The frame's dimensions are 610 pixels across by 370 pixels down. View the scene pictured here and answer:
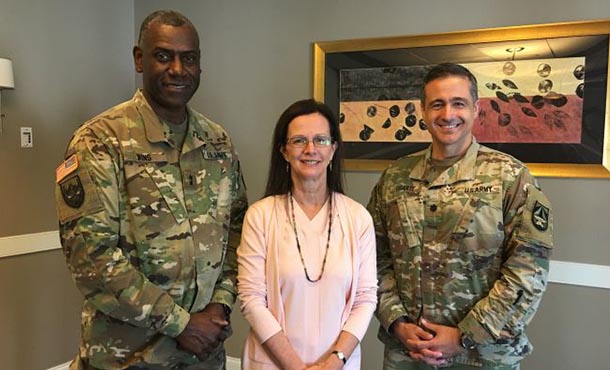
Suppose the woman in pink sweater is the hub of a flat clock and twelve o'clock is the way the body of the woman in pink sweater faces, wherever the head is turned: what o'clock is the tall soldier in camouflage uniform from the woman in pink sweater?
The tall soldier in camouflage uniform is roughly at 3 o'clock from the woman in pink sweater.

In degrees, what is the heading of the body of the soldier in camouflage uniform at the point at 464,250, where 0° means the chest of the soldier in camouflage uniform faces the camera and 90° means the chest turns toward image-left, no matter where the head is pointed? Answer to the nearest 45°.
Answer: approximately 45°

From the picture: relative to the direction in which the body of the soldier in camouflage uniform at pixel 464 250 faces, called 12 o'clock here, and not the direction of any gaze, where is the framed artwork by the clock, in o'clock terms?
The framed artwork is roughly at 5 o'clock from the soldier in camouflage uniform.

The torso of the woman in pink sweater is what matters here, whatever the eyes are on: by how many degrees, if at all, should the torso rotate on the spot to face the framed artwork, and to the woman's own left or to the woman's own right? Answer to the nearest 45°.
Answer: approximately 135° to the woman's own left
